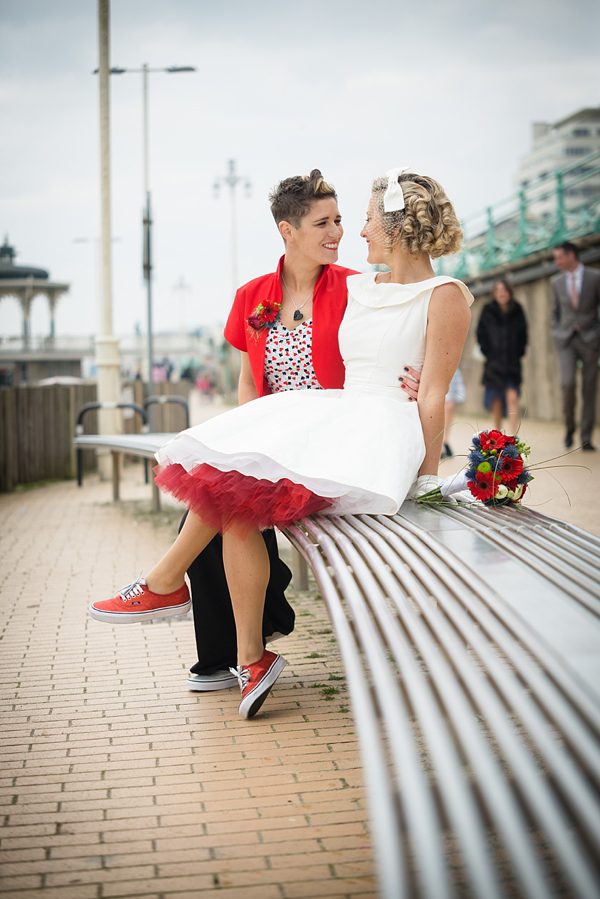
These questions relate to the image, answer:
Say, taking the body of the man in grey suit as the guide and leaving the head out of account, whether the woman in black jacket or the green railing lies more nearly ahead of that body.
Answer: the woman in black jacket

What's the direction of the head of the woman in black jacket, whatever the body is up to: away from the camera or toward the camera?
toward the camera

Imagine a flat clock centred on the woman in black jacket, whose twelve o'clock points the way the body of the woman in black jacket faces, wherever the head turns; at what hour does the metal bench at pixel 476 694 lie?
The metal bench is roughly at 12 o'clock from the woman in black jacket.

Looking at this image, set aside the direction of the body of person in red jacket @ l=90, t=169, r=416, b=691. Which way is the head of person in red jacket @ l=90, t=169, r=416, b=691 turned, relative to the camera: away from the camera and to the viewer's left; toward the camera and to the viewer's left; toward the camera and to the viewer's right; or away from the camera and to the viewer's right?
toward the camera and to the viewer's right

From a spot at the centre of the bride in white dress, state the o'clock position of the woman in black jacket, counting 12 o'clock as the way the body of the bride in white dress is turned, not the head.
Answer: The woman in black jacket is roughly at 5 o'clock from the bride in white dress.

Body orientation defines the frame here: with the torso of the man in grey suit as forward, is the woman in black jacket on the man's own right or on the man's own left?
on the man's own right

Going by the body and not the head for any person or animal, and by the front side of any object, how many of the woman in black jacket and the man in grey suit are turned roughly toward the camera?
2

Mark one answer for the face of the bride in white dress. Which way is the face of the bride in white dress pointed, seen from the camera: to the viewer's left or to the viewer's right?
to the viewer's left

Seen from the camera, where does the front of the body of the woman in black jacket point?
toward the camera

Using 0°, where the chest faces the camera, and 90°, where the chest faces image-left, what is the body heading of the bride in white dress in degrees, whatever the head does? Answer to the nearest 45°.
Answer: approximately 45°

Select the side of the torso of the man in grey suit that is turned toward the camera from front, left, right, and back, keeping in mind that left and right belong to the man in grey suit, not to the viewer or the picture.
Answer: front

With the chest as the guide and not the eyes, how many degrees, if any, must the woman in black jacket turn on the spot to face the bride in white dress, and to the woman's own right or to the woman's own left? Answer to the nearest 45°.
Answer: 0° — they already face them
